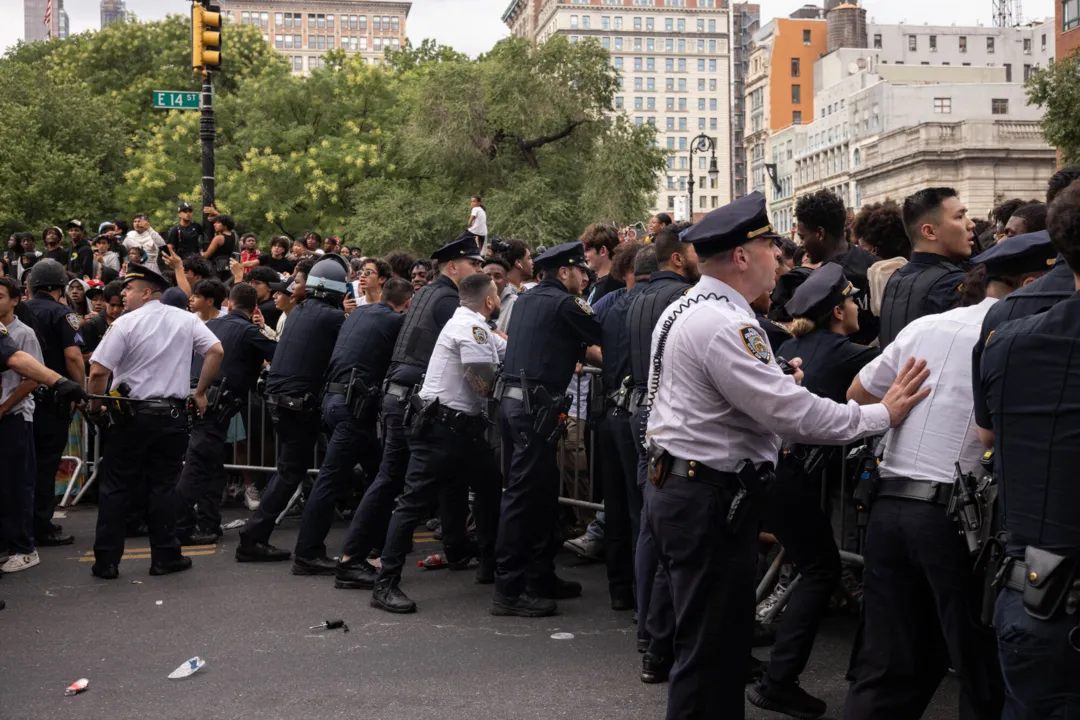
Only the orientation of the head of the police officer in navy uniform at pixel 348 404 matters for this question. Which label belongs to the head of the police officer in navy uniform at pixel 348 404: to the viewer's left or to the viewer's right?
to the viewer's right

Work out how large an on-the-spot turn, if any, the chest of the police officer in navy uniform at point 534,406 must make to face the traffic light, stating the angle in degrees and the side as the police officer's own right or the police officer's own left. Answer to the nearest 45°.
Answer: approximately 90° to the police officer's own left

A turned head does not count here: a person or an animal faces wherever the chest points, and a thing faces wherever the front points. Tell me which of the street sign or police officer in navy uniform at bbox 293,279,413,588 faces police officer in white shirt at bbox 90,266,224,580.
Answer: the street sign

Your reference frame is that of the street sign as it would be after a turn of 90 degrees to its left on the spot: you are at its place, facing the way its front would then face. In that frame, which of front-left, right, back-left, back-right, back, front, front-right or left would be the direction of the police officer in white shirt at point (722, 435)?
right

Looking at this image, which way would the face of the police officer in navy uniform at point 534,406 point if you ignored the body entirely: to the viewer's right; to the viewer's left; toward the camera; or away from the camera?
to the viewer's right

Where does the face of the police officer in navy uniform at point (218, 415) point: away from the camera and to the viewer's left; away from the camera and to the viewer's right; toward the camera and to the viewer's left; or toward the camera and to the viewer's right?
away from the camera and to the viewer's right

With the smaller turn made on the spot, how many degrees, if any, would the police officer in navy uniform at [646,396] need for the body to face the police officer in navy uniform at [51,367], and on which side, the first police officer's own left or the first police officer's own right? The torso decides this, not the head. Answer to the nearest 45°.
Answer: approximately 90° to the first police officer's own left

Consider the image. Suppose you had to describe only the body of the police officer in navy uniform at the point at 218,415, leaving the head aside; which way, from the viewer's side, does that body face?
away from the camera

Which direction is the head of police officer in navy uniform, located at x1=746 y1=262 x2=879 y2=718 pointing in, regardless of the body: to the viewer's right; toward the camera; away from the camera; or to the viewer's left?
to the viewer's right

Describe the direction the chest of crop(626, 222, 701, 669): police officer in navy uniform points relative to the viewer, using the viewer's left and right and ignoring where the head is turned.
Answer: facing away from the viewer and to the right of the viewer

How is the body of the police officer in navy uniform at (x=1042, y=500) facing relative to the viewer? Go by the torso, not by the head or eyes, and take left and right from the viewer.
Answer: facing away from the viewer

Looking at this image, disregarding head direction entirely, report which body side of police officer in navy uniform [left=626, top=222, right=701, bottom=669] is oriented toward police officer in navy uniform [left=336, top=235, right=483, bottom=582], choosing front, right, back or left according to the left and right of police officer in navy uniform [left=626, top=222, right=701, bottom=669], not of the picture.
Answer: left

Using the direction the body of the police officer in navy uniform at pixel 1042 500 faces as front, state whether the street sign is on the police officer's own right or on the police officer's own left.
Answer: on the police officer's own left

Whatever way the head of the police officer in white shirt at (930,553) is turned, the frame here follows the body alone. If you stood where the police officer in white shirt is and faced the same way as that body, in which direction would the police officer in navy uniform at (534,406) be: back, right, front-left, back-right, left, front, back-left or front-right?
left

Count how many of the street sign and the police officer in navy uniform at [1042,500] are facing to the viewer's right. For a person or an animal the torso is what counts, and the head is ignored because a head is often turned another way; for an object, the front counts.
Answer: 0

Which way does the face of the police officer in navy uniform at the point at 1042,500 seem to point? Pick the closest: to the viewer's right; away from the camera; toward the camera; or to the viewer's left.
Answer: away from the camera

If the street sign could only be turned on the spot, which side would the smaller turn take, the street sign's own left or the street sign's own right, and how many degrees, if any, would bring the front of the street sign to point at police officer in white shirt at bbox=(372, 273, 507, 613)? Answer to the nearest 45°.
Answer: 0° — it already faces them
